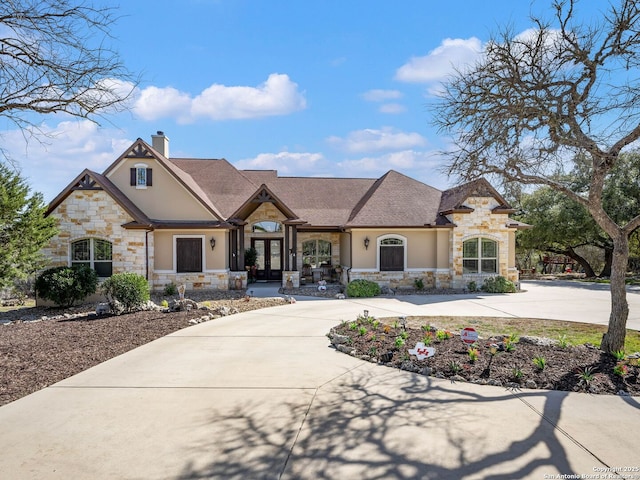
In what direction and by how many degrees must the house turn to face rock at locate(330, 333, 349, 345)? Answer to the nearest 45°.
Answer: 0° — it already faces it

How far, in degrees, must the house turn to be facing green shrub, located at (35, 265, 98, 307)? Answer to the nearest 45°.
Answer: approximately 45° to its right

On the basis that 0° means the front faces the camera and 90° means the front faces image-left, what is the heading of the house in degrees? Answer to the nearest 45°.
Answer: approximately 0°

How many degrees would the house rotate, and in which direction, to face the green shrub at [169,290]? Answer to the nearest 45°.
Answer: approximately 45° to its right

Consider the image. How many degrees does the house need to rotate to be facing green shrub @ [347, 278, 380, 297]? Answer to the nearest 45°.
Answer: approximately 45° to its left

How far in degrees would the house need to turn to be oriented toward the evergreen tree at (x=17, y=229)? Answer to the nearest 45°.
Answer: approximately 45° to its right
